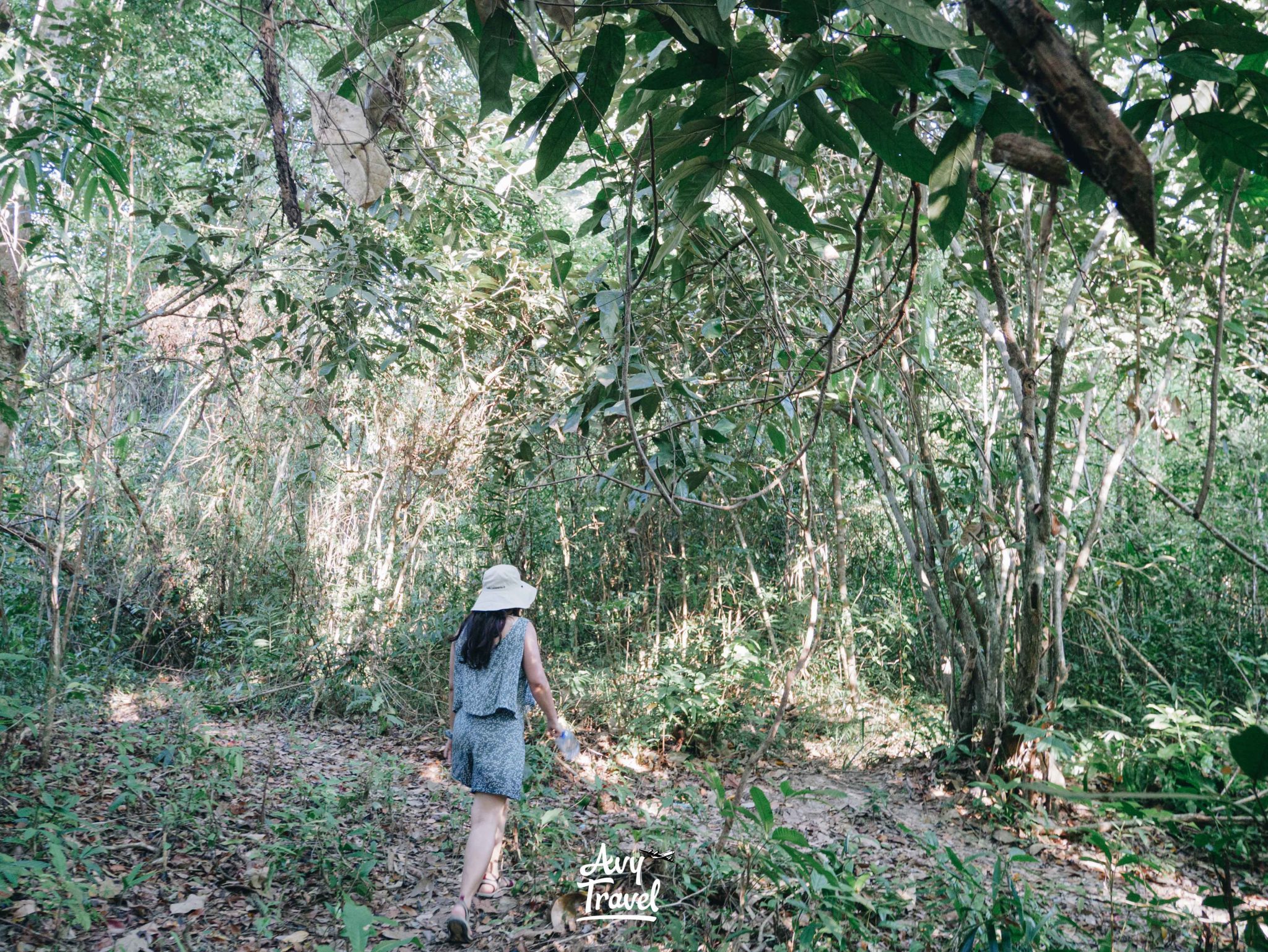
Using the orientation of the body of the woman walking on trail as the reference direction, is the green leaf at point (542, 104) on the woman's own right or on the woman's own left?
on the woman's own right

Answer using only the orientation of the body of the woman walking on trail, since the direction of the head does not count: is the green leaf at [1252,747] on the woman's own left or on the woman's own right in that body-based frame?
on the woman's own right

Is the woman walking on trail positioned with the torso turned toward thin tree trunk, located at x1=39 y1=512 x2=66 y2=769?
no

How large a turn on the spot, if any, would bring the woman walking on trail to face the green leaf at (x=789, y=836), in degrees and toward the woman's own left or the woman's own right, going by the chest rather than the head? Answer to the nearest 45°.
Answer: approximately 90° to the woman's own right

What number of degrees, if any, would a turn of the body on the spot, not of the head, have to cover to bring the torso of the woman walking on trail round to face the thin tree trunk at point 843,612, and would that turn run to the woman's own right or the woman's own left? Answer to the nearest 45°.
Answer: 0° — they already face it

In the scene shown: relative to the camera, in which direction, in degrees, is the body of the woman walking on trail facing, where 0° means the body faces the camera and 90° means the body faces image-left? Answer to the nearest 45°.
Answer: approximately 225°

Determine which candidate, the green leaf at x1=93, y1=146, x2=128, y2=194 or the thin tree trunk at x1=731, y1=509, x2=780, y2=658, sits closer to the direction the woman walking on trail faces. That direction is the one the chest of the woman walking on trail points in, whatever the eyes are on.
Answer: the thin tree trunk

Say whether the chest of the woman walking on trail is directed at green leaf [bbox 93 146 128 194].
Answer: no
